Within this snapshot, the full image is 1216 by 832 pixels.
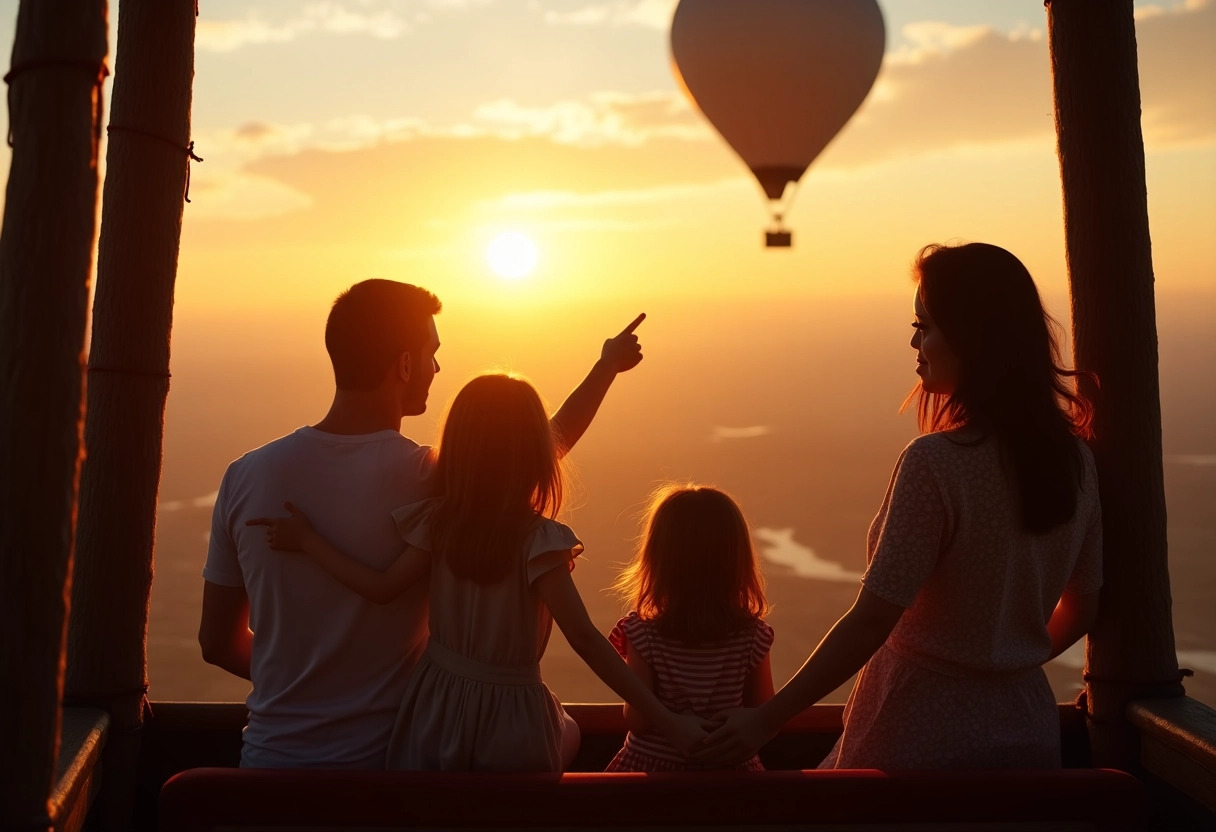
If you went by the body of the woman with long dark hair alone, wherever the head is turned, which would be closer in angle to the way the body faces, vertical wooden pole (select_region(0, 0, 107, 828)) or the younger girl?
the younger girl

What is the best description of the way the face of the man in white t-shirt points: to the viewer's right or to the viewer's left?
to the viewer's right

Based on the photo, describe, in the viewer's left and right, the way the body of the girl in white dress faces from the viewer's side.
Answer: facing away from the viewer

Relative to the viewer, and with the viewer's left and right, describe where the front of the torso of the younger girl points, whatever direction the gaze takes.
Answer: facing away from the viewer

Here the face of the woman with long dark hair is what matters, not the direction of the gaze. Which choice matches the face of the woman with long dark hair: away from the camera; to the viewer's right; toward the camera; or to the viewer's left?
to the viewer's left

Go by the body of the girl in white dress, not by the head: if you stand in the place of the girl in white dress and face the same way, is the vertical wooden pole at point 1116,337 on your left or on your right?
on your right

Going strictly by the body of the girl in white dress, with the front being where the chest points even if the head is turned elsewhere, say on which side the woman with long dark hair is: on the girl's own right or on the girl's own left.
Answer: on the girl's own right

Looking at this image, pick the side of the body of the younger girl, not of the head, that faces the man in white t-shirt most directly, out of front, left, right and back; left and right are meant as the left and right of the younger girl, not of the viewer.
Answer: left

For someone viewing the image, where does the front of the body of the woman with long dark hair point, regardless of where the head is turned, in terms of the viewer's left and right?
facing away from the viewer and to the left of the viewer

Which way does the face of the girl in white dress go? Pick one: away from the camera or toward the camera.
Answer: away from the camera

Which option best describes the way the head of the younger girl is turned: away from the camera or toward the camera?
away from the camera

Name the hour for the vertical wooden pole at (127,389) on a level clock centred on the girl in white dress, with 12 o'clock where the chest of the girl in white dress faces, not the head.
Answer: The vertical wooden pole is roughly at 10 o'clock from the girl in white dress.
